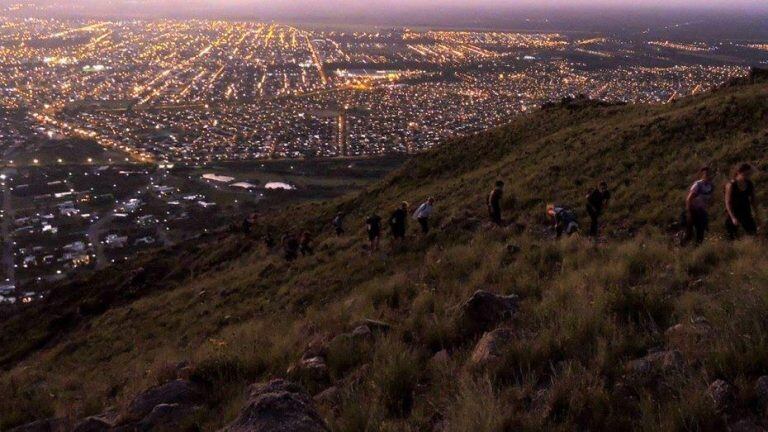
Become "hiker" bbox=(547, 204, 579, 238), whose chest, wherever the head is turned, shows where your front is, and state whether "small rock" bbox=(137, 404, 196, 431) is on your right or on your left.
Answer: on your left

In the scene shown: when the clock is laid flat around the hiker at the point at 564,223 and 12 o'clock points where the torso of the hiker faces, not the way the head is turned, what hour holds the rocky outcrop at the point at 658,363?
The rocky outcrop is roughly at 9 o'clock from the hiker.

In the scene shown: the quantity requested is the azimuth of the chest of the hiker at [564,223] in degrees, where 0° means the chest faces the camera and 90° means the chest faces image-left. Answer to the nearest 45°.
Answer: approximately 90°

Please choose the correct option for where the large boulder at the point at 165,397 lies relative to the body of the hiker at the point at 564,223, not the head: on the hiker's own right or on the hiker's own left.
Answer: on the hiker's own left

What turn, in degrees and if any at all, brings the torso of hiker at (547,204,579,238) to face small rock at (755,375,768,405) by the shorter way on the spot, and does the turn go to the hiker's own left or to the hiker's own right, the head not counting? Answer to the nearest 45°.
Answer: approximately 90° to the hiker's own left

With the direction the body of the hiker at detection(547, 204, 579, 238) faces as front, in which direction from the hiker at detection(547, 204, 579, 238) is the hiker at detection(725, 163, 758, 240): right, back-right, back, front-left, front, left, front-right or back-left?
back-left

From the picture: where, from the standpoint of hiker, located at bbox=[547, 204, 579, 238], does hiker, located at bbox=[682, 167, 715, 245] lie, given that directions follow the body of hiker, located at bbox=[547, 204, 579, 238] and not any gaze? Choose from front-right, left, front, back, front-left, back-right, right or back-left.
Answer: back-left

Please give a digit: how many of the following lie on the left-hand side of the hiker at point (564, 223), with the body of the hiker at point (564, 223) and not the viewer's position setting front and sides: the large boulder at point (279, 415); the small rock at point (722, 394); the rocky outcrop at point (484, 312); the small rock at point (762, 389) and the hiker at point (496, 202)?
4

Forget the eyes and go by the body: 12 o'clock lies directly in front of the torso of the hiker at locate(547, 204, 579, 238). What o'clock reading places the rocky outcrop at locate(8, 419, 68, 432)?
The rocky outcrop is roughly at 10 o'clock from the hiker.

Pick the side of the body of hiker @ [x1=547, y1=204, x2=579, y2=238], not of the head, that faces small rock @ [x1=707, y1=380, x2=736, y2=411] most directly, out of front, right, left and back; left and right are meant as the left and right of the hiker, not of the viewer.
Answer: left

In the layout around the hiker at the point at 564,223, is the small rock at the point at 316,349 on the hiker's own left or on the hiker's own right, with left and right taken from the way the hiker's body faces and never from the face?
on the hiker's own left

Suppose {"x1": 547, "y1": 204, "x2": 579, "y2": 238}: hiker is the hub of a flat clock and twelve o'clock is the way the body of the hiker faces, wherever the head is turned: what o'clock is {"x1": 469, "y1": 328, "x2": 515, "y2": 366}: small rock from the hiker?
The small rock is roughly at 9 o'clock from the hiker.

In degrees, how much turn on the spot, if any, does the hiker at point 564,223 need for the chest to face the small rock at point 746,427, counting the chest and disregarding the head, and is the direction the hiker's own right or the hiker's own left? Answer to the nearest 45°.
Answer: approximately 90° to the hiker's own left
